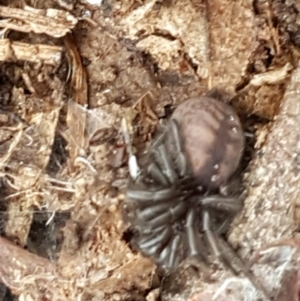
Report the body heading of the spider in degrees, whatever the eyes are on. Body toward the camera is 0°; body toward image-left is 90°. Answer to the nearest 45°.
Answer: approximately 45°
